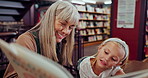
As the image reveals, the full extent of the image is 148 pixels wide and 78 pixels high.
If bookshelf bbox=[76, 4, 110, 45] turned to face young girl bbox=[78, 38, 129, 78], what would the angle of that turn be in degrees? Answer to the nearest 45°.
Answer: approximately 45° to its right

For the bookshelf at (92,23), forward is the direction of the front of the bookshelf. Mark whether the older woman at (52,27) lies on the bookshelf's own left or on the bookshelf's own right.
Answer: on the bookshelf's own right

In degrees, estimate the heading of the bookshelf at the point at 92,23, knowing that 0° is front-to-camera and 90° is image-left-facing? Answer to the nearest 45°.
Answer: approximately 315°

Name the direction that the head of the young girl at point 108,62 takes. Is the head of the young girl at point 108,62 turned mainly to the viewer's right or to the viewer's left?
to the viewer's left

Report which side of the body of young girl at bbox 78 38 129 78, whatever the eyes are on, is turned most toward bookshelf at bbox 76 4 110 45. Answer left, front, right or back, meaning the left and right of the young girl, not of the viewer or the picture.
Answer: back

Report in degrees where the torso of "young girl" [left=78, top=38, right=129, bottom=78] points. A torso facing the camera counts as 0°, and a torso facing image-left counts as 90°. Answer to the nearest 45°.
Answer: approximately 0°

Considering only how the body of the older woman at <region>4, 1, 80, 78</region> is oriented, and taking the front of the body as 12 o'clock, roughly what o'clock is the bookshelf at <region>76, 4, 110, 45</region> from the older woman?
The bookshelf is roughly at 8 o'clock from the older woman.
